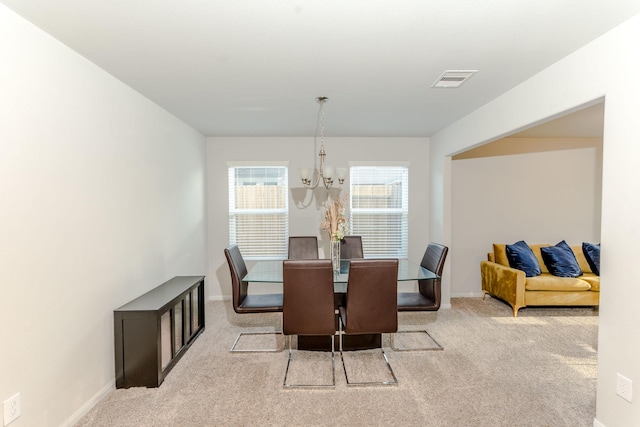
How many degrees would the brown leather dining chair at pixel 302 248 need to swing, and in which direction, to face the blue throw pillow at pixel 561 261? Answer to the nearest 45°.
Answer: approximately 90° to its left

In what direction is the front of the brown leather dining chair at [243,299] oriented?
to the viewer's right

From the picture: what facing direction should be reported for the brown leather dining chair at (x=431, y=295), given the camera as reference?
facing to the left of the viewer

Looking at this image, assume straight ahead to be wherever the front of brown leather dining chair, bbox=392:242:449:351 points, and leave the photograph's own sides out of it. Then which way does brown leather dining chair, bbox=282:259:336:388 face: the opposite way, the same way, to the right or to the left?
to the right

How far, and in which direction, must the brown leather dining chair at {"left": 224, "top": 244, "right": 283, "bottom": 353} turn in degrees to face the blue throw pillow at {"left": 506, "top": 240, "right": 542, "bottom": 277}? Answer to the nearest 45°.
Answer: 0° — it already faces it

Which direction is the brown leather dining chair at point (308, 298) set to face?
away from the camera

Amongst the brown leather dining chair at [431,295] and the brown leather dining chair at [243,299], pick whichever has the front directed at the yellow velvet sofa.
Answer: the brown leather dining chair at [243,299]
